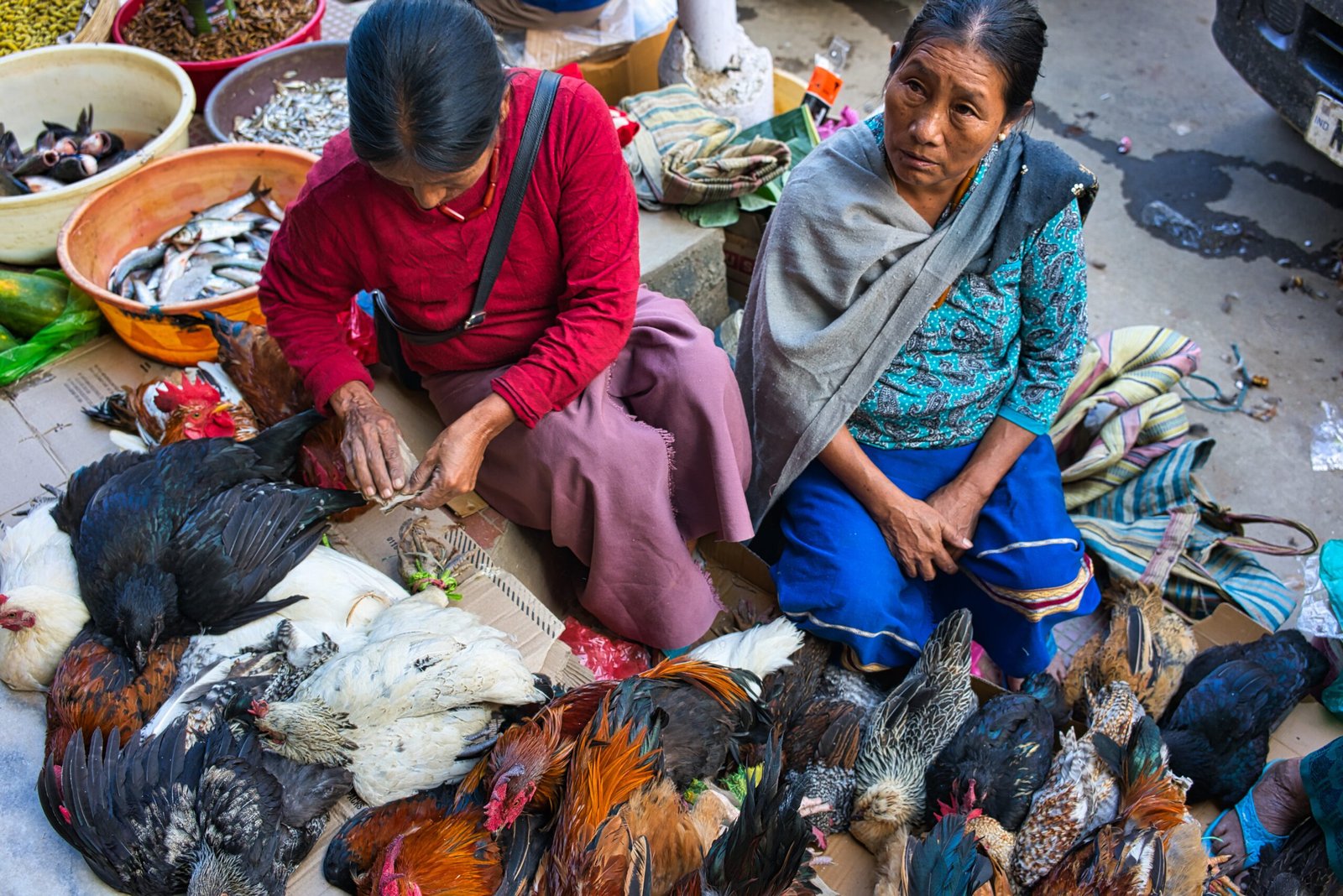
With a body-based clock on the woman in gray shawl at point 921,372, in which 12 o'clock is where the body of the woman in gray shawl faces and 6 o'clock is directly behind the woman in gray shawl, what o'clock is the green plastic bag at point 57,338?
The green plastic bag is roughly at 3 o'clock from the woman in gray shawl.

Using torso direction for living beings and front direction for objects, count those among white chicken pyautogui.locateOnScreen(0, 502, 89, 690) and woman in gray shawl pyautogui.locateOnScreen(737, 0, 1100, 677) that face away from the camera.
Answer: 0

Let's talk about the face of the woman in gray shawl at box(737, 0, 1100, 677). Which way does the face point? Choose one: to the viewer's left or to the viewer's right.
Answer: to the viewer's left

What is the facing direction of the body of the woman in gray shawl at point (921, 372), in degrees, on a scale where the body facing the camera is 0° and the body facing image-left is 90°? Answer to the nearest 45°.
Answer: approximately 0°

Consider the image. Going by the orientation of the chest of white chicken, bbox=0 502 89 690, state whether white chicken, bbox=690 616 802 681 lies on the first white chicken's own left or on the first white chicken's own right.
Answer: on the first white chicken's own left

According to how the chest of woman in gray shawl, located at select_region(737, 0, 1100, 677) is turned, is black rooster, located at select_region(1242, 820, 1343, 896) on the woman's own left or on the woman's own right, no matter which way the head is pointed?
on the woman's own left

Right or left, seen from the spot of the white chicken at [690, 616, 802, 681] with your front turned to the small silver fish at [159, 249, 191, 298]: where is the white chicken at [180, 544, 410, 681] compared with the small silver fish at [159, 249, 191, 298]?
left

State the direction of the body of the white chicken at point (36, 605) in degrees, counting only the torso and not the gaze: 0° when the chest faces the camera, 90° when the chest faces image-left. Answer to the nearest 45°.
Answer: approximately 45°
